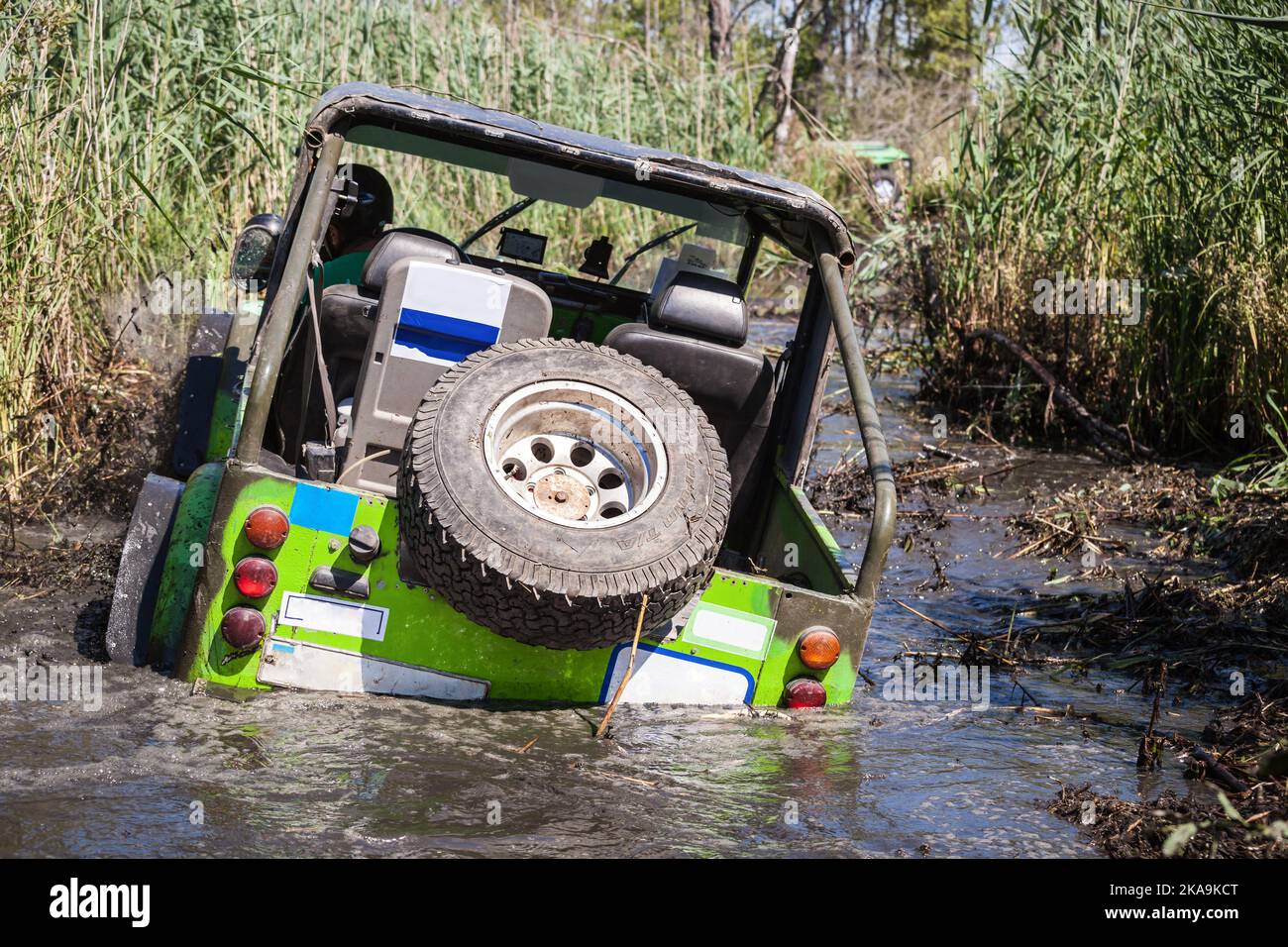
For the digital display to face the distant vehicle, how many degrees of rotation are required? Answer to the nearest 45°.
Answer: approximately 180°

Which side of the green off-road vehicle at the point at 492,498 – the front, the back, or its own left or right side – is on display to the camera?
back

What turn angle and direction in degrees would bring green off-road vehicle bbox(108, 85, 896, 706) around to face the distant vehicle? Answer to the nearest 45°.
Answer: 0° — it already faces it

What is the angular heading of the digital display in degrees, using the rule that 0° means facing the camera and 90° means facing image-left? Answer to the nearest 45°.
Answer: approximately 0°
